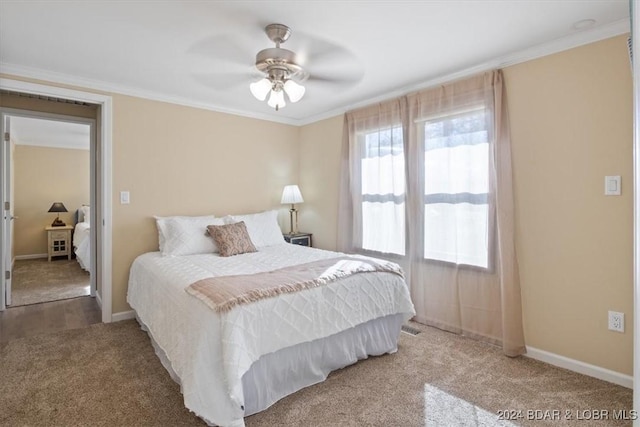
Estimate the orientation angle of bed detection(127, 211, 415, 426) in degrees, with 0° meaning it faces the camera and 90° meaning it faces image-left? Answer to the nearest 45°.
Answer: approximately 315°

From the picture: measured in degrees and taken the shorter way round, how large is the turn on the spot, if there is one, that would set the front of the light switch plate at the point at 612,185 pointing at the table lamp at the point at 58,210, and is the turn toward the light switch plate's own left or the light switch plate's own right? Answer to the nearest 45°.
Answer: approximately 90° to the light switch plate's own right

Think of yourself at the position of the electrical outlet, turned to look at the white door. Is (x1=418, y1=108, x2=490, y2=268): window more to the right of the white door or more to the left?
right

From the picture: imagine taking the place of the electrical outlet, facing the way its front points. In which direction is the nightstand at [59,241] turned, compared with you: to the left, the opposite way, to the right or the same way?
to the left

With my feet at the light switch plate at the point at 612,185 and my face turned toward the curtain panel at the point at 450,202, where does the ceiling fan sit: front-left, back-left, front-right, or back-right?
front-left

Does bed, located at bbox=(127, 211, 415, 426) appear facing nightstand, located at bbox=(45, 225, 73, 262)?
no

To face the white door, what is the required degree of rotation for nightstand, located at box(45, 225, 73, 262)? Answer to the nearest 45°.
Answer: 0° — it already faces it

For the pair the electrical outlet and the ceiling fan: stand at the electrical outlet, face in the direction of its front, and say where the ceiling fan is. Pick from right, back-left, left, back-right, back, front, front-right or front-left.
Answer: front-right

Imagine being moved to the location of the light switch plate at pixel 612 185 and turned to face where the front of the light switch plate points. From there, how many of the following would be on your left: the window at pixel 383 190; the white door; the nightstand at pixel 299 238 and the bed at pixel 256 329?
0

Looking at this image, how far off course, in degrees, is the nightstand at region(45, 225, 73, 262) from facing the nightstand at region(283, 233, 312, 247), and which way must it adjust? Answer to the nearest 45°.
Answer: approximately 45° to its left

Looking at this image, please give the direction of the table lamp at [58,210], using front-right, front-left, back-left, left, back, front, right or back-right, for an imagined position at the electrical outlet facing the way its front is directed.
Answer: right

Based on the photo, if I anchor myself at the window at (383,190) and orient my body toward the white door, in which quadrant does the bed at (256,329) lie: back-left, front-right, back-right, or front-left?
front-left

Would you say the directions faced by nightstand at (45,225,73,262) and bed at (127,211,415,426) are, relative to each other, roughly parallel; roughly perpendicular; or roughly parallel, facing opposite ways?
roughly parallel

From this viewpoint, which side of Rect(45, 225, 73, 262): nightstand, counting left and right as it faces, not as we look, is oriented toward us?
front

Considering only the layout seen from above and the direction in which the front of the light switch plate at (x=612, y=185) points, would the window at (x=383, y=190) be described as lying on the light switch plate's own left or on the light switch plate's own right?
on the light switch plate's own right

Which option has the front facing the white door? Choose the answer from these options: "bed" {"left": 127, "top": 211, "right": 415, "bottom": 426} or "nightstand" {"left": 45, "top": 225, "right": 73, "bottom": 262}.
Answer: the nightstand
